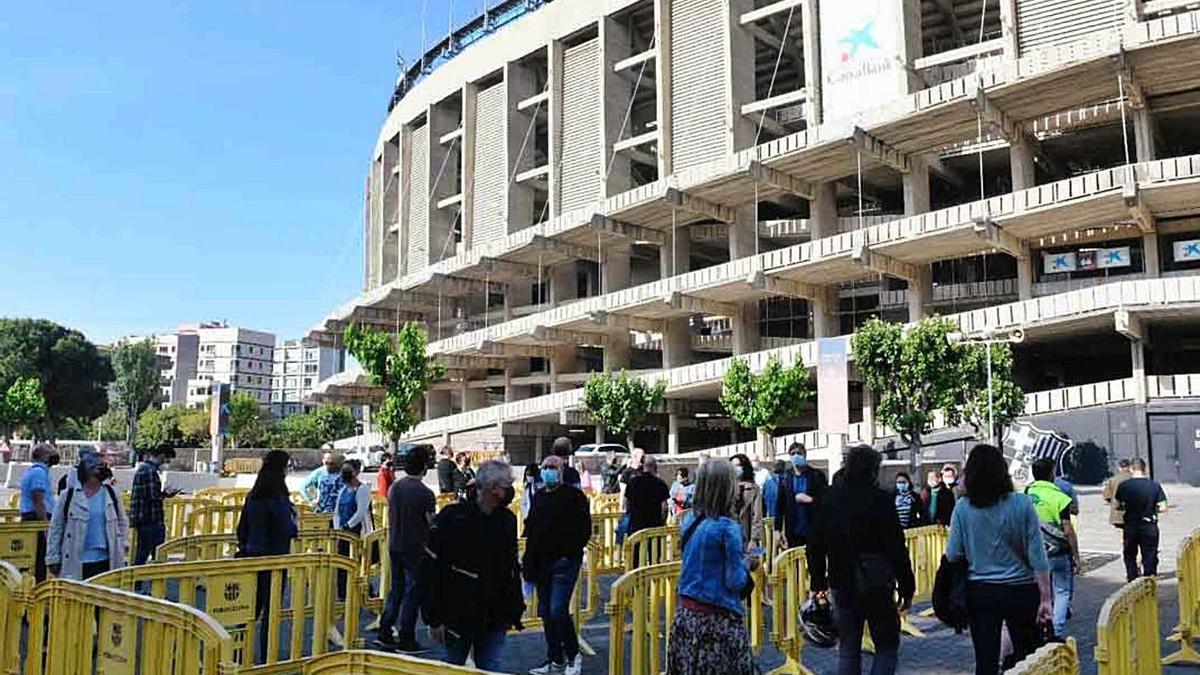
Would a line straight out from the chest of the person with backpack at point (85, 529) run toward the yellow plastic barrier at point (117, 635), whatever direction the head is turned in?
yes

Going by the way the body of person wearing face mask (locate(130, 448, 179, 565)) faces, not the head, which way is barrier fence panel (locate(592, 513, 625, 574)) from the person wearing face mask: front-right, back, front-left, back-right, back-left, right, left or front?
front

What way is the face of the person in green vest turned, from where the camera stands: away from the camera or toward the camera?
away from the camera

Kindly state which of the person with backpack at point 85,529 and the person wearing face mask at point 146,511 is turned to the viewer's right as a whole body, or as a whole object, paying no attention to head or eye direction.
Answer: the person wearing face mask

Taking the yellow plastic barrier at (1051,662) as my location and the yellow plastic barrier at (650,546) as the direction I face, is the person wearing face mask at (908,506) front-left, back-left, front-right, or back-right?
front-right

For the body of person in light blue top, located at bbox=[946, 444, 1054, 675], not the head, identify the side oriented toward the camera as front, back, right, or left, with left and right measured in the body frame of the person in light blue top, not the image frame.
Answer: back

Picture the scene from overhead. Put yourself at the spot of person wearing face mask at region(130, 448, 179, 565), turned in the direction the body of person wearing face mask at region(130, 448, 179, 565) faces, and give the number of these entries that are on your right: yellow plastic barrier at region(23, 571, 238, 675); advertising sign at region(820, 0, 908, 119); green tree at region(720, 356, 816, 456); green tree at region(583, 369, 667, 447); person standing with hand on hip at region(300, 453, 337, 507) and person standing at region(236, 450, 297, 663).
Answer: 2

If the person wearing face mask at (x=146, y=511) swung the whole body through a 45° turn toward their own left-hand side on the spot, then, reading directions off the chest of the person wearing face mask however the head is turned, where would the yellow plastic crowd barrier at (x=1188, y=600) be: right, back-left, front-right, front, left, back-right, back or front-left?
right

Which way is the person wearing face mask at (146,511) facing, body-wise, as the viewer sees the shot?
to the viewer's right

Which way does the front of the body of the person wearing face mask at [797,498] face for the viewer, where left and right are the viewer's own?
facing the viewer

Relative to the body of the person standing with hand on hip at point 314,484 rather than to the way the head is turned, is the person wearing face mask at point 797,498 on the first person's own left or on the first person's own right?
on the first person's own left

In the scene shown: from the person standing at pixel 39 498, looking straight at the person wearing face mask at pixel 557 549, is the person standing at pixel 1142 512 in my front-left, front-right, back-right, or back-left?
front-left

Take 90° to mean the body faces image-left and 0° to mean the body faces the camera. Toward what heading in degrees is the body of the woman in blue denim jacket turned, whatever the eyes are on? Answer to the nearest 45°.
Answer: approximately 225°

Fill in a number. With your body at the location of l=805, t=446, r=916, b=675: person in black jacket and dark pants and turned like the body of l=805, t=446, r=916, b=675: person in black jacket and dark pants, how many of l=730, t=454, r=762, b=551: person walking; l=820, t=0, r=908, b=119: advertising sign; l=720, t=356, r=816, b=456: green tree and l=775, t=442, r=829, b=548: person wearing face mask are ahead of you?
4

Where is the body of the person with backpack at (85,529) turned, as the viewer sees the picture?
toward the camera

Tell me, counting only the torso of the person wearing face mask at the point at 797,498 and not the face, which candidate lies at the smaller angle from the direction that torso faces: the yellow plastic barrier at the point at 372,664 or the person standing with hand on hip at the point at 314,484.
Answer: the yellow plastic barrier

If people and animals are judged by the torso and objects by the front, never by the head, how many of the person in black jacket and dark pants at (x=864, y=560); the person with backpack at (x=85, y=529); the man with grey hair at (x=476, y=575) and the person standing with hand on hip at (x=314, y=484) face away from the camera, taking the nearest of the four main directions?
1

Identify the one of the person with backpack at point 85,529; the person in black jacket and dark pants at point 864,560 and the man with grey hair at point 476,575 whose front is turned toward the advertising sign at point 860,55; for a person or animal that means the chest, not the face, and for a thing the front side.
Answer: the person in black jacket and dark pants at point 864,560
